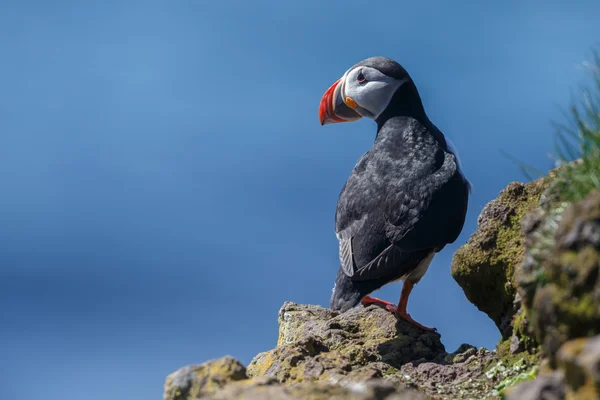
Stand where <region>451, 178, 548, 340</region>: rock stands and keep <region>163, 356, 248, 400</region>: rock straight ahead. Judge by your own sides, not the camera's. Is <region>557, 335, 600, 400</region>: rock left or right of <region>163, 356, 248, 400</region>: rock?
left

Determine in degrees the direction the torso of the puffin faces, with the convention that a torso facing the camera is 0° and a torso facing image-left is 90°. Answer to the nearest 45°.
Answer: approximately 225°

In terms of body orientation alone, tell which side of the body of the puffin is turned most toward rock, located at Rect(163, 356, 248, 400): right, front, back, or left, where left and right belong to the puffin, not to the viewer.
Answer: back

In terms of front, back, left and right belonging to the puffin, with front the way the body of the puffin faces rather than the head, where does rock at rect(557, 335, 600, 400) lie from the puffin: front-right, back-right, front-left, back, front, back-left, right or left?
back-right

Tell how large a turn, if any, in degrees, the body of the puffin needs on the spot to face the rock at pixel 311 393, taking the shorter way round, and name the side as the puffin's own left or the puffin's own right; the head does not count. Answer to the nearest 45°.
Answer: approximately 135° to the puffin's own right
